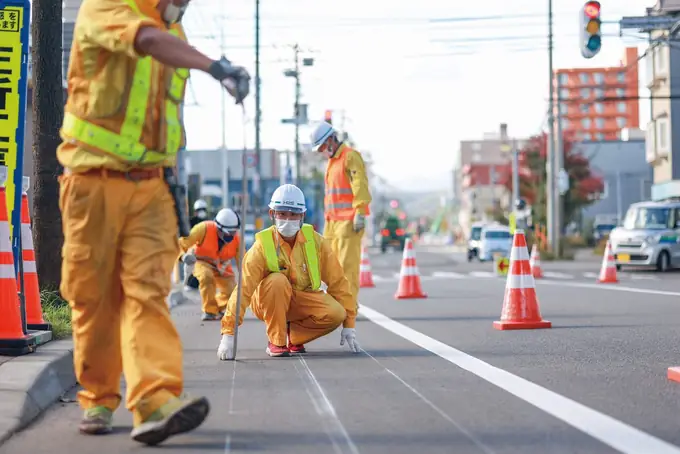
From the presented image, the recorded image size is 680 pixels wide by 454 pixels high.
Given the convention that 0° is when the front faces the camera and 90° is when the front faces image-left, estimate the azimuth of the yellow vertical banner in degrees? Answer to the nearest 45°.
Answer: approximately 0°
